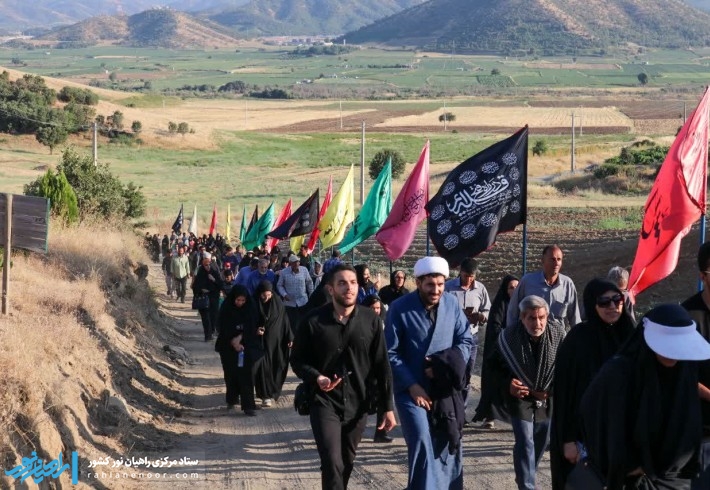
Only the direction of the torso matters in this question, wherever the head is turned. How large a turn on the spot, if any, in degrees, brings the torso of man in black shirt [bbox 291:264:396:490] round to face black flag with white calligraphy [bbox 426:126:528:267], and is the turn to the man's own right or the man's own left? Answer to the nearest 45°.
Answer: approximately 180°

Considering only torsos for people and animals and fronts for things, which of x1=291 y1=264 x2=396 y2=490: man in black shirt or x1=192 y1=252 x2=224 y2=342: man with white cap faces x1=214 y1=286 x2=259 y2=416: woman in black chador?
the man with white cap

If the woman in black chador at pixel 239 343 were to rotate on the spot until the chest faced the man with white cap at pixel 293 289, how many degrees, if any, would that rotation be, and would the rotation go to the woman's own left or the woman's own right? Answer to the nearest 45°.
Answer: approximately 180°

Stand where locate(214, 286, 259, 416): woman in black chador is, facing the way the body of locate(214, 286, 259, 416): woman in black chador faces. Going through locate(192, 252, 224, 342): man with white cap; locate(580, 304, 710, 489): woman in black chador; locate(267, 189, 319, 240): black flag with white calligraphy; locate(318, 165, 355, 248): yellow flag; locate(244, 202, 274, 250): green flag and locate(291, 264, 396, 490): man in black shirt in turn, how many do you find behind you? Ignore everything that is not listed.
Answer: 4

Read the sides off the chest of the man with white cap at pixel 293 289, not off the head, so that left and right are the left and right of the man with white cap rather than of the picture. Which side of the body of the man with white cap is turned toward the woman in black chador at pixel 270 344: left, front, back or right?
front

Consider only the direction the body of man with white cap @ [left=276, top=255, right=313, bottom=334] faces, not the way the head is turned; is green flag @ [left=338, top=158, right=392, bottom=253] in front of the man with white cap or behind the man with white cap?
behind

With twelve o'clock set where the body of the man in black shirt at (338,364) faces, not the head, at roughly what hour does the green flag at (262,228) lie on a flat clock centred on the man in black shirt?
The green flag is roughly at 6 o'clock from the man in black shirt.

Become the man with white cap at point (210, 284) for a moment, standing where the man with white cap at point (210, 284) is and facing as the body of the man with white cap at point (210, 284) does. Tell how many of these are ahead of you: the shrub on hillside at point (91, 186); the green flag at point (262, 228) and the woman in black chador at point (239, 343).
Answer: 1

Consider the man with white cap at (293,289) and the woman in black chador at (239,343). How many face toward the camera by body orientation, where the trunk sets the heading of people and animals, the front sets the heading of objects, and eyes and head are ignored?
2

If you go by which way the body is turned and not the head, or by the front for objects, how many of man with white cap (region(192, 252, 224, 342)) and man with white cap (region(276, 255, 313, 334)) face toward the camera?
2

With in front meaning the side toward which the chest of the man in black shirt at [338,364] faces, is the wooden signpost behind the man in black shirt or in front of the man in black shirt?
behind
